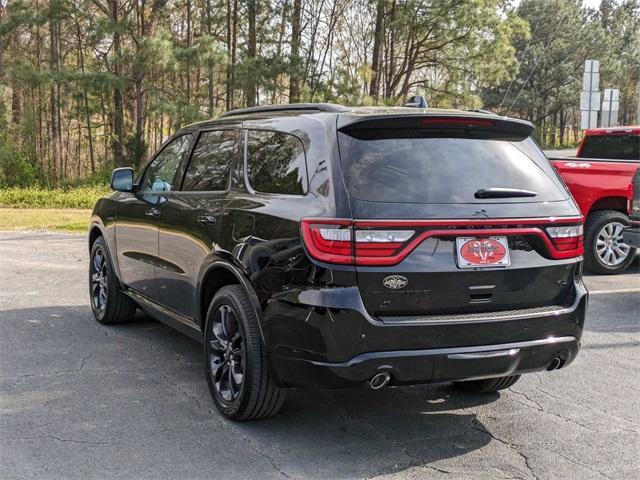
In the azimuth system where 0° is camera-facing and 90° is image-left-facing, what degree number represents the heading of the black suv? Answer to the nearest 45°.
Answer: approximately 135°

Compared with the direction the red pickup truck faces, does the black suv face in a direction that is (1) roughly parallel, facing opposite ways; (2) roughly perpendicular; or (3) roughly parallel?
roughly perpendicular

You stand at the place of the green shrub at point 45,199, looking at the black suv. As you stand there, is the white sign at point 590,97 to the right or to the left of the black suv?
left

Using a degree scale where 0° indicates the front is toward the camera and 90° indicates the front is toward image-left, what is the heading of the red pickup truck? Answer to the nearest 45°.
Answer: approximately 225°

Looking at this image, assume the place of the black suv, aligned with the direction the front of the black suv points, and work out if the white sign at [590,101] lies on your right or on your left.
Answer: on your right

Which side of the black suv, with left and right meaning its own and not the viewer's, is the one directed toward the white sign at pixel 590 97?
right

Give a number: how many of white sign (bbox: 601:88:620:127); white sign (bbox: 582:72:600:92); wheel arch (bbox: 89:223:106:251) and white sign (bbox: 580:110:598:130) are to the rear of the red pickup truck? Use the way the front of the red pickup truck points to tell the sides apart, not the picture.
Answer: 1

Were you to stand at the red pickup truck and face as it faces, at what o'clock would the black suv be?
The black suv is roughly at 5 o'clock from the red pickup truck.

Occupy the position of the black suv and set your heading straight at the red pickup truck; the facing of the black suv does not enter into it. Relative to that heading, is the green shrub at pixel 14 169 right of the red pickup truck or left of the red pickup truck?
left

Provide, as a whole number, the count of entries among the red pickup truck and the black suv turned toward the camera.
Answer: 0
